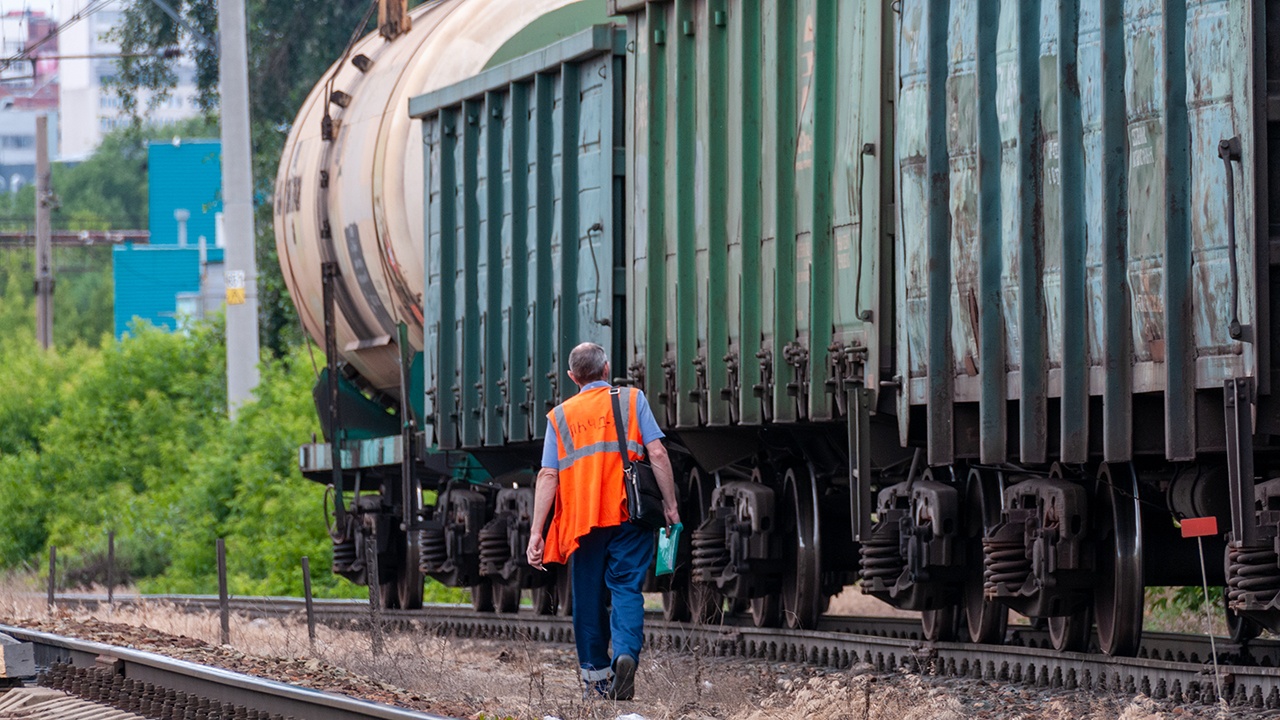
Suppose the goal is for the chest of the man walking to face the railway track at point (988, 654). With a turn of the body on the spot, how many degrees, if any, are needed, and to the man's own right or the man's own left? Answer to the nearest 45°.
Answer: approximately 45° to the man's own right

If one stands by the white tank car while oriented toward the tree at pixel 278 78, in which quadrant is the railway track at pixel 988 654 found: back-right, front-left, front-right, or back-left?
back-right

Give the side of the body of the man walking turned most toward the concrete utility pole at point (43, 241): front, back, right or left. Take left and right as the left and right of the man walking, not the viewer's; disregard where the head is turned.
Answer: front

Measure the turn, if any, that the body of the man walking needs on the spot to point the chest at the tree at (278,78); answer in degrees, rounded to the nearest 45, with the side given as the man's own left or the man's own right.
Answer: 0° — they already face it

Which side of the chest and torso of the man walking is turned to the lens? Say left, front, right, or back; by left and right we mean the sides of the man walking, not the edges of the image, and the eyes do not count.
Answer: back

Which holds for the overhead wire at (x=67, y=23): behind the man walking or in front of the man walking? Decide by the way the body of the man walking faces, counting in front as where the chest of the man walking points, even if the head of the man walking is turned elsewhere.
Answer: in front

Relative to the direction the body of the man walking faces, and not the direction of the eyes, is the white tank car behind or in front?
in front
